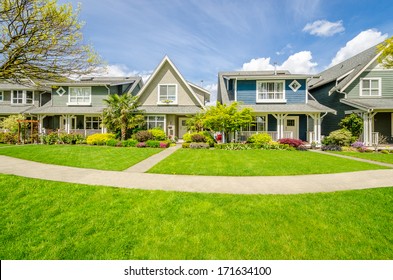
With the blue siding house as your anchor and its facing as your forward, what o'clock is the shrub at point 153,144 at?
The shrub is roughly at 2 o'clock from the blue siding house.

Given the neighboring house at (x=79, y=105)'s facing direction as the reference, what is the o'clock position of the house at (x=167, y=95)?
The house is roughly at 10 o'clock from the neighboring house.

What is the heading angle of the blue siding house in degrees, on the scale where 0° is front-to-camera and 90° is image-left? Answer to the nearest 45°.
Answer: approximately 0°

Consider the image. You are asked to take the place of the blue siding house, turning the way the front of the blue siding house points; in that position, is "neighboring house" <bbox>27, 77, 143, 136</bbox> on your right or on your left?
on your right

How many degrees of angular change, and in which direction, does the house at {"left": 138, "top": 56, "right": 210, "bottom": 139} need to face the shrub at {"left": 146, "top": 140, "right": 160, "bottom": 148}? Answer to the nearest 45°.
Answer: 0° — it already faces it
